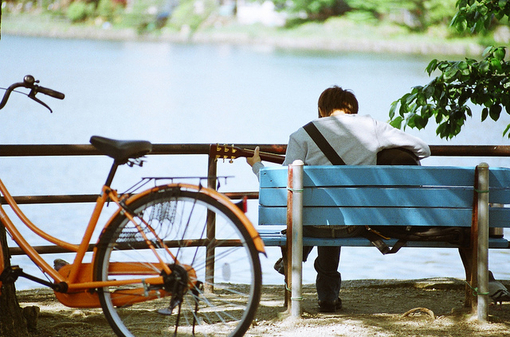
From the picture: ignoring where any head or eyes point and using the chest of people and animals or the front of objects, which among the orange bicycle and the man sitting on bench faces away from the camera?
the man sitting on bench

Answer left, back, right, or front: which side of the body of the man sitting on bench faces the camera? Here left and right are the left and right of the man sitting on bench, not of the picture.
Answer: back

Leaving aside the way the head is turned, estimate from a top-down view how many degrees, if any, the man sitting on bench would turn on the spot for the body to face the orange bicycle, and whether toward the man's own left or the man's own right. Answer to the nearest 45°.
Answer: approximately 135° to the man's own left

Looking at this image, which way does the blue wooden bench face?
away from the camera

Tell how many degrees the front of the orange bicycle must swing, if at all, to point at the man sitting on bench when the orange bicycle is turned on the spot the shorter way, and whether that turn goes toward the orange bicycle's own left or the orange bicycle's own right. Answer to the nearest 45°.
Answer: approximately 135° to the orange bicycle's own right

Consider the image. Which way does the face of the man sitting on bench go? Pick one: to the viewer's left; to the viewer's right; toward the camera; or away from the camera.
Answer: away from the camera

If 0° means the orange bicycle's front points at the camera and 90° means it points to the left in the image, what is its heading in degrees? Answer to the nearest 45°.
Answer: approximately 90°

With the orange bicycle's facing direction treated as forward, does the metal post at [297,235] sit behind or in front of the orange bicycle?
behind

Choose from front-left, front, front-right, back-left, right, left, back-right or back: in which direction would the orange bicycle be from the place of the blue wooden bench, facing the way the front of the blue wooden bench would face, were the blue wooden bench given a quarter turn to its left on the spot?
front-left

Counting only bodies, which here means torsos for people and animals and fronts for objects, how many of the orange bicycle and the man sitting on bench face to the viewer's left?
1
